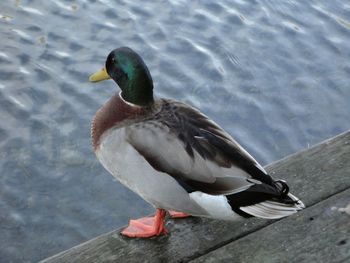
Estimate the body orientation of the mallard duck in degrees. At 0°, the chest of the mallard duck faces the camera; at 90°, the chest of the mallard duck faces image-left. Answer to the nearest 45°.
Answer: approximately 90°
